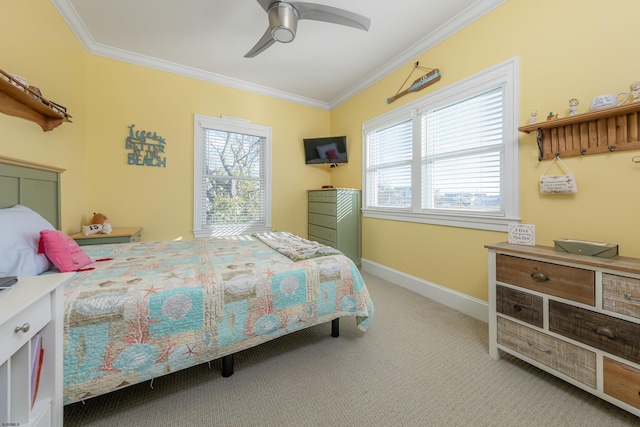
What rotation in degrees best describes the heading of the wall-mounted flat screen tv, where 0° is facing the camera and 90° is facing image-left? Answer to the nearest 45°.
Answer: approximately 0°

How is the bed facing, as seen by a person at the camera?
facing to the right of the viewer

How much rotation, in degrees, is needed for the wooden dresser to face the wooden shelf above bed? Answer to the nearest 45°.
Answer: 0° — it already faces it

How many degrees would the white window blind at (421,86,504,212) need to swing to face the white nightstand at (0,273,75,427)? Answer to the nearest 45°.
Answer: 0° — it already faces it

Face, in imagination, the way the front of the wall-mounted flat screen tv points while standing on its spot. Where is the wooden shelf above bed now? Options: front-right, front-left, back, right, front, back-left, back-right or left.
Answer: front-right

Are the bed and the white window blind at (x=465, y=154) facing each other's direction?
yes

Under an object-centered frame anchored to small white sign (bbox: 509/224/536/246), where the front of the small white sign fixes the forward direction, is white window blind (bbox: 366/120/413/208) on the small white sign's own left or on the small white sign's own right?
on the small white sign's own right

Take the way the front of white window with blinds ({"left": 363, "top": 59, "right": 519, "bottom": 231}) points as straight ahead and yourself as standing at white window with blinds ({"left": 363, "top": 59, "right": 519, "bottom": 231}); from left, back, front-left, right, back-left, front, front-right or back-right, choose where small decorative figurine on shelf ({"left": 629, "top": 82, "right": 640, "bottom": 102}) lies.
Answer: left

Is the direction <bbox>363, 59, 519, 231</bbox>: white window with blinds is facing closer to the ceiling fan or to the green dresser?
the ceiling fan

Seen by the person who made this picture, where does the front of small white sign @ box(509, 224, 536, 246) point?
facing the viewer and to the left of the viewer

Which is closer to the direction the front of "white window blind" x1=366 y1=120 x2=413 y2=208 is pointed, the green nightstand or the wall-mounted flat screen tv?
the green nightstand

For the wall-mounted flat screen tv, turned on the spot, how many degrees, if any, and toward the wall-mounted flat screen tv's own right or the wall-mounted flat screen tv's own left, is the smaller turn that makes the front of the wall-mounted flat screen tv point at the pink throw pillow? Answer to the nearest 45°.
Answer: approximately 45° to the wall-mounted flat screen tv's own right

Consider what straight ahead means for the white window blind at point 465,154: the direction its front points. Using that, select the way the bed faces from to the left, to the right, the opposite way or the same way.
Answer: the opposite way

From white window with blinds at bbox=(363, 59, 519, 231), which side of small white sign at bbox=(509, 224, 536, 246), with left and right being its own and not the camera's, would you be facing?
right

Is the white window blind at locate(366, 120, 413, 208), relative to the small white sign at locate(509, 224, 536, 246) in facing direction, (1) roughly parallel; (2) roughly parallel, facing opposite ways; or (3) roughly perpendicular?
roughly parallel

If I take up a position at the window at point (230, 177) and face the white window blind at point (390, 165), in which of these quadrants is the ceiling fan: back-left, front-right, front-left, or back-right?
front-right

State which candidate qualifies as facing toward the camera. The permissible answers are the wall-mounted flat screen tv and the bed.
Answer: the wall-mounted flat screen tv

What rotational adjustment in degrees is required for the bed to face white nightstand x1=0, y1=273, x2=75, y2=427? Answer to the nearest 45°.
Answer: approximately 135° to its right
